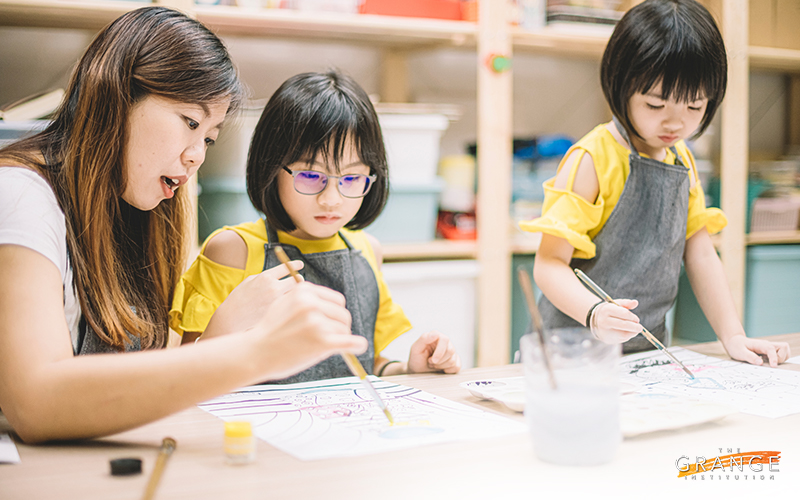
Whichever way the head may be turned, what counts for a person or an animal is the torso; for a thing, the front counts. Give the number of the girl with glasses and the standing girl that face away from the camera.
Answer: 0

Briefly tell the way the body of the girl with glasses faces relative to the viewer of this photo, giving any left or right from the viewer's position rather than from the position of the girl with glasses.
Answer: facing the viewer and to the right of the viewer

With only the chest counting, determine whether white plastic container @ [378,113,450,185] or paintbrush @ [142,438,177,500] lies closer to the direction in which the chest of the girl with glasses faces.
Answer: the paintbrush

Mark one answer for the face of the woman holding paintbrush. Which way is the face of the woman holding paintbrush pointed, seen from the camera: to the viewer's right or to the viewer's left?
to the viewer's right

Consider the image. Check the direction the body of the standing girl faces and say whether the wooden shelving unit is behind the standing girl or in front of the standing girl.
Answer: behind

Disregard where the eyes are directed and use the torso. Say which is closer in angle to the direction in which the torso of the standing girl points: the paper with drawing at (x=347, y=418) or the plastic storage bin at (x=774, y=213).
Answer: the paper with drawing

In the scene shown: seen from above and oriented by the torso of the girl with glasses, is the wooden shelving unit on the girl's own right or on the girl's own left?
on the girl's own left

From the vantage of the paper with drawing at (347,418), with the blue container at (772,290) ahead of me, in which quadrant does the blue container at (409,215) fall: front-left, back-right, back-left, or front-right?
front-left

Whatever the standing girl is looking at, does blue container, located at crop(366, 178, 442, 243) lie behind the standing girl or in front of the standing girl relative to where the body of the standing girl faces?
behind

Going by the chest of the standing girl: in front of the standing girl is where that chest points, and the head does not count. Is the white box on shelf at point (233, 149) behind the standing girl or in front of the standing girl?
behind

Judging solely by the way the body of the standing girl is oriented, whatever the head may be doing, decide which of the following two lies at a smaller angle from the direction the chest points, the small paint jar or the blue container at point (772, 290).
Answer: the small paint jar
